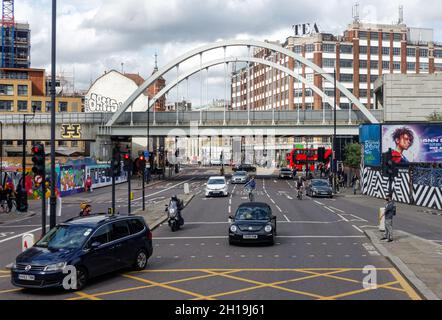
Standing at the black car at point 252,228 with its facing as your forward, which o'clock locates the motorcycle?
The motorcycle is roughly at 5 o'clock from the black car.

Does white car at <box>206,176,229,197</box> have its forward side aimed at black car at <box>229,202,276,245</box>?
yes

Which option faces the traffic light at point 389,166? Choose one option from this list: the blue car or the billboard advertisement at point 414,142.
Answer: the billboard advertisement

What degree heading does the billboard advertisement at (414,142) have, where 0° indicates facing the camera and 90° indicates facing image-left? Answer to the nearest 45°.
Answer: approximately 0°

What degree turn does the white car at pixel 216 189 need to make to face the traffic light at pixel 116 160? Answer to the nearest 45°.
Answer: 0° — it already faces it

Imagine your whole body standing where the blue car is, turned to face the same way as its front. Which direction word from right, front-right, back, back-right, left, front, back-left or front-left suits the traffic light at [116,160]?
back-right

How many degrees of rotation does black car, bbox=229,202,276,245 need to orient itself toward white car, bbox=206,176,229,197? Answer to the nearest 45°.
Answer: approximately 180°

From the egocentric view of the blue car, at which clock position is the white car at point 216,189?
The white car is roughly at 5 o'clock from the blue car.

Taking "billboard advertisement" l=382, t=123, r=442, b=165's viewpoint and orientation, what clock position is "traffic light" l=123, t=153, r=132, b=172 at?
The traffic light is roughly at 1 o'clock from the billboard advertisement.

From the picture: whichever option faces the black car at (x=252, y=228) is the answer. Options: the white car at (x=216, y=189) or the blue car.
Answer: the white car
